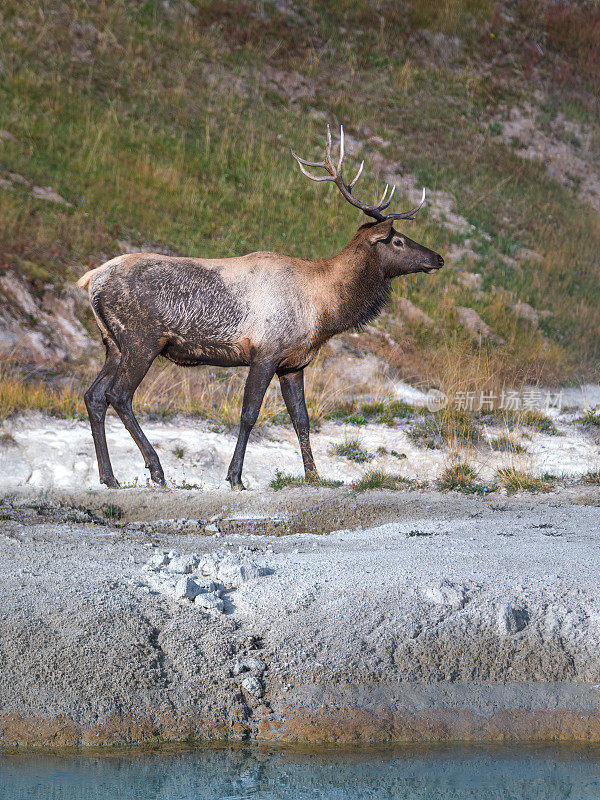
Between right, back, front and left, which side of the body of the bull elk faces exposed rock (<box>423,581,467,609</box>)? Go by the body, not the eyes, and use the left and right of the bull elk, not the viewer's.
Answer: right

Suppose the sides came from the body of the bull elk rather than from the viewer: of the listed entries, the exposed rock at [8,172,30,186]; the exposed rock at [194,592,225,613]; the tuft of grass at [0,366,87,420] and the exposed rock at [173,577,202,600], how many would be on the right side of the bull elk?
2

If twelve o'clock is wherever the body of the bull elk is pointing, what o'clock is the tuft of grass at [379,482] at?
The tuft of grass is roughly at 12 o'clock from the bull elk.

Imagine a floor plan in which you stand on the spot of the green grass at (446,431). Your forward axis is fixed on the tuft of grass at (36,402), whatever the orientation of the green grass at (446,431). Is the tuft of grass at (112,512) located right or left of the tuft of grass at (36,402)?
left

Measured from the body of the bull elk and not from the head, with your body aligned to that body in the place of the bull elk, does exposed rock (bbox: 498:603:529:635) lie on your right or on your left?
on your right

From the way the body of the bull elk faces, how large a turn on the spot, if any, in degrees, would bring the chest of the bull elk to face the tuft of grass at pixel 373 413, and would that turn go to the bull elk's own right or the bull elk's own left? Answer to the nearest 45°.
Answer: approximately 45° to the bull elk's own left

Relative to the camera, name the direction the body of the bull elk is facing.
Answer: to the viewer's right

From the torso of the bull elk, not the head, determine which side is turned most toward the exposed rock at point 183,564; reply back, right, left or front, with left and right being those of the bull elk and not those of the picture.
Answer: right

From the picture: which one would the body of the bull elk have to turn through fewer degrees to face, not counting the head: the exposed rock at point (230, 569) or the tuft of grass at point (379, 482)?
the tuft of grass
